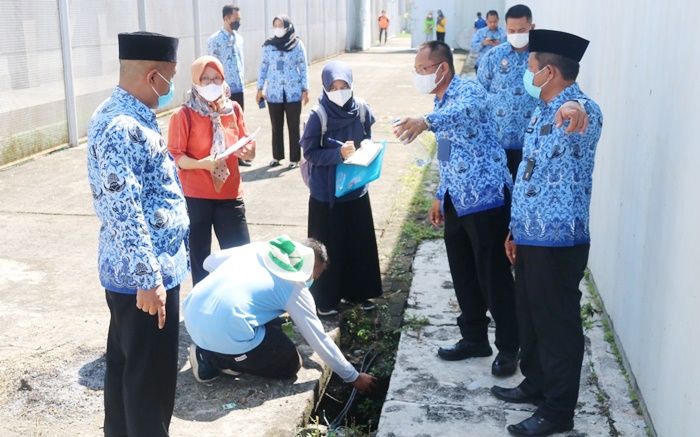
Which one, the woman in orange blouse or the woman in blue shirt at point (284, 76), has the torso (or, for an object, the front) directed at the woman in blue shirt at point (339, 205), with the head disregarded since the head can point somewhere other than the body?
the woman in blue shirt at point (284, 76)

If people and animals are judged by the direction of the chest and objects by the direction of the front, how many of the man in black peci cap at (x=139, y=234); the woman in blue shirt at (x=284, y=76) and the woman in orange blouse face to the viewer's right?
1

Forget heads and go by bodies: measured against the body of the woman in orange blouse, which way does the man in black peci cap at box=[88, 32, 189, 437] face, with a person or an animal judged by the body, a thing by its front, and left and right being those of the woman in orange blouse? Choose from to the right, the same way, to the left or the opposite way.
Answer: to the left

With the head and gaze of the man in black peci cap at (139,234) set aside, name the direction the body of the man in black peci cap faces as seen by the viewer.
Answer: to the viewer's right

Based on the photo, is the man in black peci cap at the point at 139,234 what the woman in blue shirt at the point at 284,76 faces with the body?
yes

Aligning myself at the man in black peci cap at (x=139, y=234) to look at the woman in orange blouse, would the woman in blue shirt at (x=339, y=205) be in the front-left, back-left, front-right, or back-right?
front-right

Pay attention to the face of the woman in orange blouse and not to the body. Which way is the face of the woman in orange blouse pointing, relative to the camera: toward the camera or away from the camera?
toward the camera

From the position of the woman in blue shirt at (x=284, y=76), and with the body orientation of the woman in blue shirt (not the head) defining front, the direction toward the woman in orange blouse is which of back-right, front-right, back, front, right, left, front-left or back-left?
front

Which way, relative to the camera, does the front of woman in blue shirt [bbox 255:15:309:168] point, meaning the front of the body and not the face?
toward the camera

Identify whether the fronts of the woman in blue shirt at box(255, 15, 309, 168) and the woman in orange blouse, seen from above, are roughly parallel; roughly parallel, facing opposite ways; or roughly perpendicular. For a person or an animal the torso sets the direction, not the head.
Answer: roughly parallel

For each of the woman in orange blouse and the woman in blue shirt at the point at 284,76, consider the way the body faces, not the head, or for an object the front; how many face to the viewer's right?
0

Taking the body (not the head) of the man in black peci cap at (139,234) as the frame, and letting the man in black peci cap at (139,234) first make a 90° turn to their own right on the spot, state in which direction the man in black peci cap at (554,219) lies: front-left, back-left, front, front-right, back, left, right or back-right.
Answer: left

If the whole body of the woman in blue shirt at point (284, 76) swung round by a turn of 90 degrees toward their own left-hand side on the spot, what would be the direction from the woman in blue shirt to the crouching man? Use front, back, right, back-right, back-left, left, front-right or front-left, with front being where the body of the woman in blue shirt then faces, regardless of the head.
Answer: right

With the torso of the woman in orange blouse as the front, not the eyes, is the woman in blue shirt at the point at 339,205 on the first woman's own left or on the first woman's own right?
on the first woman's own left

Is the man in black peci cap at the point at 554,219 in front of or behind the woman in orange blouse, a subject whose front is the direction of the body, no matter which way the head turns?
in front
